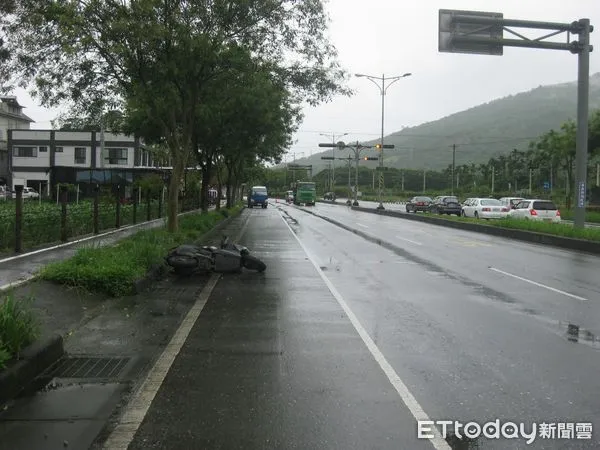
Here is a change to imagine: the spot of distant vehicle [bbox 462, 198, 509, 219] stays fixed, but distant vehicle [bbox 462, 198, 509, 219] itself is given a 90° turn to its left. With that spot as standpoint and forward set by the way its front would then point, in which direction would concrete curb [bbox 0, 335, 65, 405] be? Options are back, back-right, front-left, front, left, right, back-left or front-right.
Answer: front-left

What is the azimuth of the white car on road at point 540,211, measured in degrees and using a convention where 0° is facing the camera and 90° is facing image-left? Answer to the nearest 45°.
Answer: approximately 135°

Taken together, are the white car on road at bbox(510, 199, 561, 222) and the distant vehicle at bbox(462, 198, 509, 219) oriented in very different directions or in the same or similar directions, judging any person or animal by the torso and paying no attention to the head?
same or similar directions

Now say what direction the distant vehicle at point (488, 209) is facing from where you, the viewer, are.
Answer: facing away from the viewer and to the left of the viewer

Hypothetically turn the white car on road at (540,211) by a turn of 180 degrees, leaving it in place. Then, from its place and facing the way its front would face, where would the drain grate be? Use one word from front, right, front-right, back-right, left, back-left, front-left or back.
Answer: front-right

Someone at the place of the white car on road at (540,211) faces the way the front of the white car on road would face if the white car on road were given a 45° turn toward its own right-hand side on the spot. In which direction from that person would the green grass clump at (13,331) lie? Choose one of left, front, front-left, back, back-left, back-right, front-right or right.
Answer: back

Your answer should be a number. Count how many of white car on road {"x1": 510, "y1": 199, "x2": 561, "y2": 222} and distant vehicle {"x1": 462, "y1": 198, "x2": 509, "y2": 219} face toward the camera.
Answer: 0

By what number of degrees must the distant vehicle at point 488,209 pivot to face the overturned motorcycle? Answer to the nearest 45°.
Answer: approximately 135° to its left

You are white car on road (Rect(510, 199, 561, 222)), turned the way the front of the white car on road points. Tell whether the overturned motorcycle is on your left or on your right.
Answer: on your left

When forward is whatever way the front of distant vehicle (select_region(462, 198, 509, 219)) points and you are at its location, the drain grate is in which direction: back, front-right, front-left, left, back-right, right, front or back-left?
back-left

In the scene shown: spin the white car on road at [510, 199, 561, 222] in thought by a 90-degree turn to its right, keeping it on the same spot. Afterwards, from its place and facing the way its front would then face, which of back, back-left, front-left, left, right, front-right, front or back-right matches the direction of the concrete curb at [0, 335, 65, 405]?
back-right
